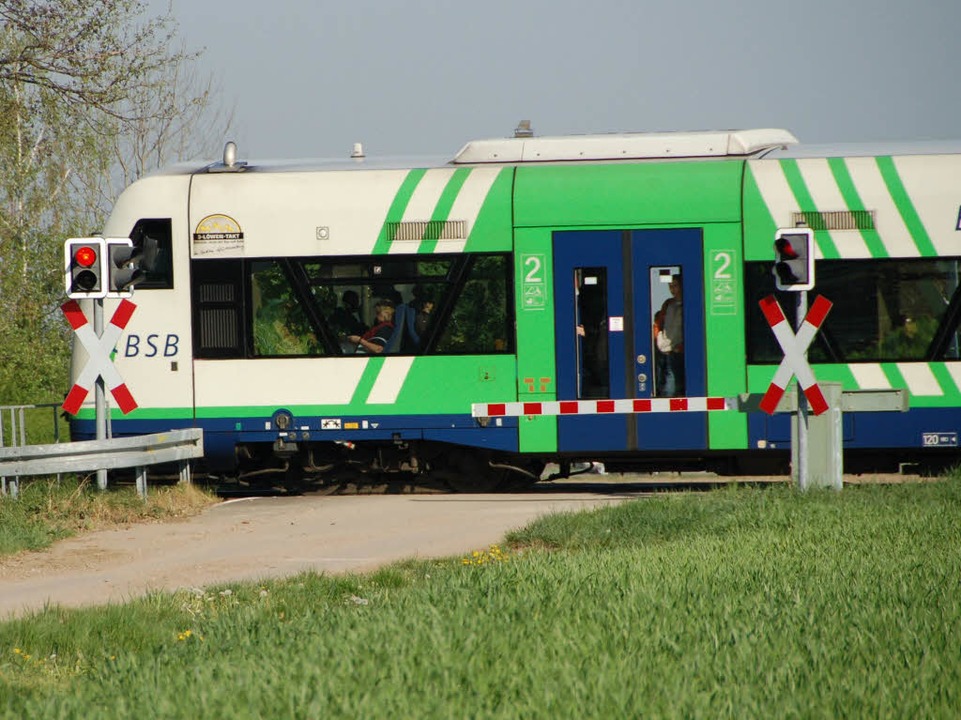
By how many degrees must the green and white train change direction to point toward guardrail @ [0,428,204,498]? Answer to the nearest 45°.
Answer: approximately 45° to its left

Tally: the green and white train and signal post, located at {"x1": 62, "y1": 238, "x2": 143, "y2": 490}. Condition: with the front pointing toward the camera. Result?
1

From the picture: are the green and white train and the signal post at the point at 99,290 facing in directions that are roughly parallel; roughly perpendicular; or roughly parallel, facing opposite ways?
roughly perpendicular

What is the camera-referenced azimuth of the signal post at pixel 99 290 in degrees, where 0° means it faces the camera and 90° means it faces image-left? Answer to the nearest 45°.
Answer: approximately 0°

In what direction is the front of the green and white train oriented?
to the viewer's left

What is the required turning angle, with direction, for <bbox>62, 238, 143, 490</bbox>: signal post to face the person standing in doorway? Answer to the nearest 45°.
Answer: approximately 90° to its left
